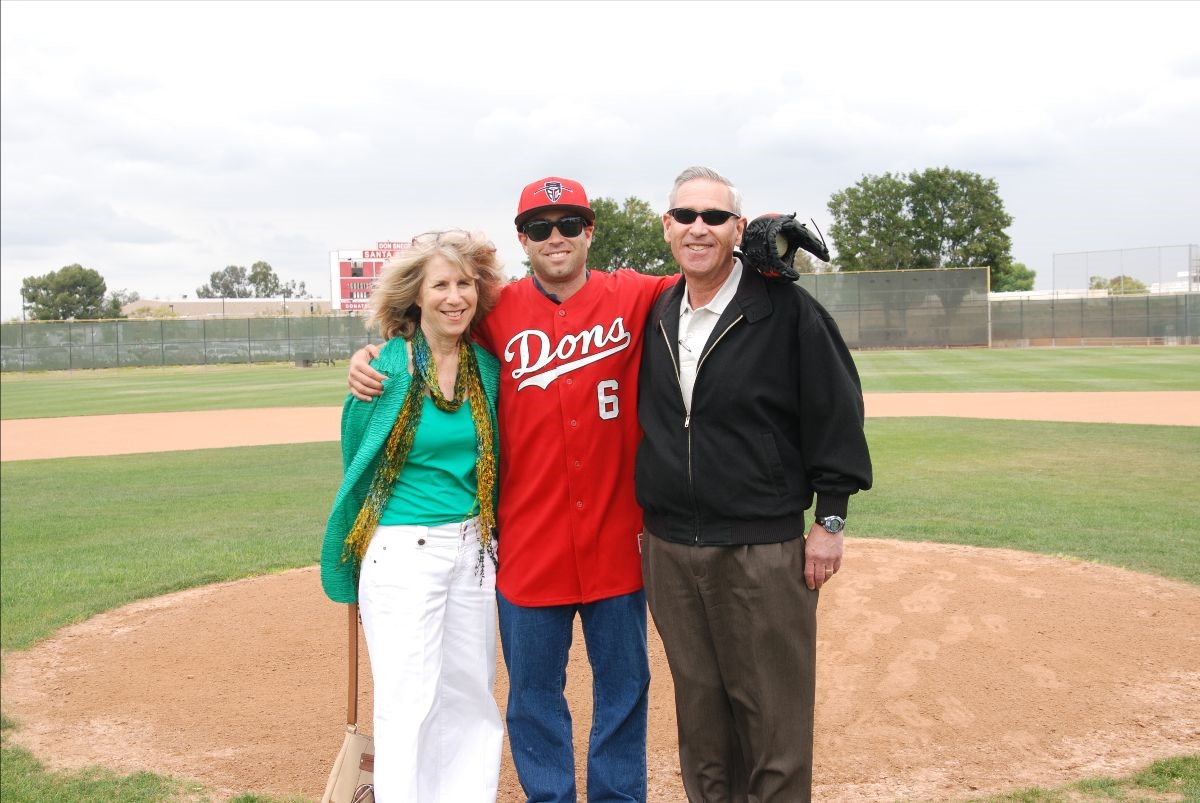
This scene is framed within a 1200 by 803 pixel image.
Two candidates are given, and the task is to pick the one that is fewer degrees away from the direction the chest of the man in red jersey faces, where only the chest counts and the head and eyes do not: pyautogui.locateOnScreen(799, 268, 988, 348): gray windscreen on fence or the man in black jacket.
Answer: the man in black jacket

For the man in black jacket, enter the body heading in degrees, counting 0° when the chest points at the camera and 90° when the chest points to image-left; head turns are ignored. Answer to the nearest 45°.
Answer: approximately 45°

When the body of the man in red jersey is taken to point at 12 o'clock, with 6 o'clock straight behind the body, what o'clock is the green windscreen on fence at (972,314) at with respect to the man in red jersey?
The green windscreen on fence is roughly at 7 o'clock from the man in red jersey.

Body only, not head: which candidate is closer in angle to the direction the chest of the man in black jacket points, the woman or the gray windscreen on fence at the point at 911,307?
the woman

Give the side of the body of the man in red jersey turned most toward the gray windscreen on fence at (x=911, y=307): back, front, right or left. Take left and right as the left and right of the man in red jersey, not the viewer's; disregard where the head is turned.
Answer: back

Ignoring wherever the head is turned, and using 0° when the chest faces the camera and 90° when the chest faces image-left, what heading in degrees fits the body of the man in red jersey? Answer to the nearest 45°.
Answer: approximately 0°

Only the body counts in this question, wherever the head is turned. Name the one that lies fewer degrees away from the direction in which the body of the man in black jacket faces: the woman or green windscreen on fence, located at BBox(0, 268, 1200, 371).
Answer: the woman

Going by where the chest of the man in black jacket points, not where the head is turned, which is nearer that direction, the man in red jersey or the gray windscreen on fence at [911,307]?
the man in red jersey

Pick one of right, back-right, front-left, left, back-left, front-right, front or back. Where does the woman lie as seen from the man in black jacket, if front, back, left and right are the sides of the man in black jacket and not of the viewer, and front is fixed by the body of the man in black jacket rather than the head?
front-right

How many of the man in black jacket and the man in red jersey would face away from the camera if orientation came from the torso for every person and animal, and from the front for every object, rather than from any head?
0

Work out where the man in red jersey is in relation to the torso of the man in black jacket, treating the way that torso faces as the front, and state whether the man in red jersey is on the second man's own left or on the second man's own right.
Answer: on the second man's own right
